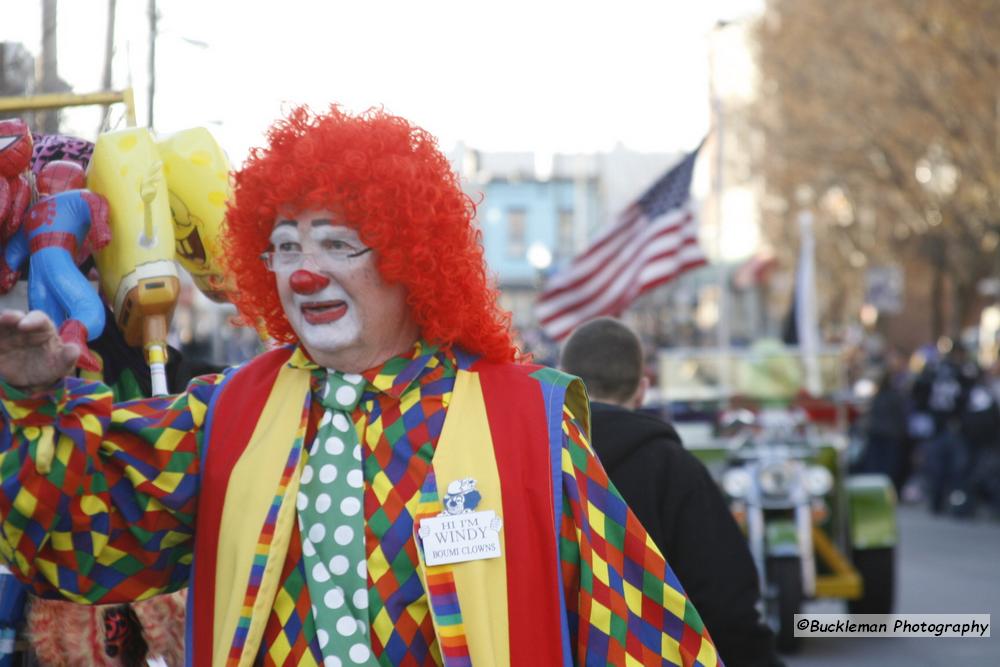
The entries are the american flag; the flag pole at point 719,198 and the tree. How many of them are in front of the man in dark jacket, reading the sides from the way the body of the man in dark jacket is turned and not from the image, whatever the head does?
3

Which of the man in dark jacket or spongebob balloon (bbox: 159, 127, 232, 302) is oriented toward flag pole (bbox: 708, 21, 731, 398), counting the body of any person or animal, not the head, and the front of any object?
the man in dark jacket

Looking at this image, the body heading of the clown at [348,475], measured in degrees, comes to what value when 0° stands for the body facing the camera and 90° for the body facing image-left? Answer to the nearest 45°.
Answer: approximately 45°

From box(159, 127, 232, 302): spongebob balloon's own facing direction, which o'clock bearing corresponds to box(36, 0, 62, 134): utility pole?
The utility pole is roughly at 4 o'clock from the spongebob balloon.

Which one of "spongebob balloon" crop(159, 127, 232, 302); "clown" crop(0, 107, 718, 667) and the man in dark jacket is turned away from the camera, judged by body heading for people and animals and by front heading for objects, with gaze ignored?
the man in dark jacket

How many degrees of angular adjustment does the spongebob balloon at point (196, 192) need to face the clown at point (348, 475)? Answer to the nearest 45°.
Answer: approximately 45° to its left

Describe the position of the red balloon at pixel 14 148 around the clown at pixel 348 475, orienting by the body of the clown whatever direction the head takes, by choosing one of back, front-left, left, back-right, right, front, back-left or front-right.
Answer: right

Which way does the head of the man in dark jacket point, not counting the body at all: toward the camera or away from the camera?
away from the camera

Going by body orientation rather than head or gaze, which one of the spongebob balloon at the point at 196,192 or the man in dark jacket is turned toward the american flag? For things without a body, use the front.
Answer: the man in dark jacket

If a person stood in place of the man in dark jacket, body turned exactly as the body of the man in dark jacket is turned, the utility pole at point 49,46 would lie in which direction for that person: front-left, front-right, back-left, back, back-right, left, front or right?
front-left

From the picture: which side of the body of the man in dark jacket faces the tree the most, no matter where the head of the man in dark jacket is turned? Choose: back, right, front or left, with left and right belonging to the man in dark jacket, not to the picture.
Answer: front

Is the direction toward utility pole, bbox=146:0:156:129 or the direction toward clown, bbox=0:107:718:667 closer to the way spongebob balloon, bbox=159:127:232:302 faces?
the clown

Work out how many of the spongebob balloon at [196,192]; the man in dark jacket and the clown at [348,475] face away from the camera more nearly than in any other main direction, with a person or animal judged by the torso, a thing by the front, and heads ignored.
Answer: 1

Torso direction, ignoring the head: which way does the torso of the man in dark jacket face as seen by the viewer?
away from the camera

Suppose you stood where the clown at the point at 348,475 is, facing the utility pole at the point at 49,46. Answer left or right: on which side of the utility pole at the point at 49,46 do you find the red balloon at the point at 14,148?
left
